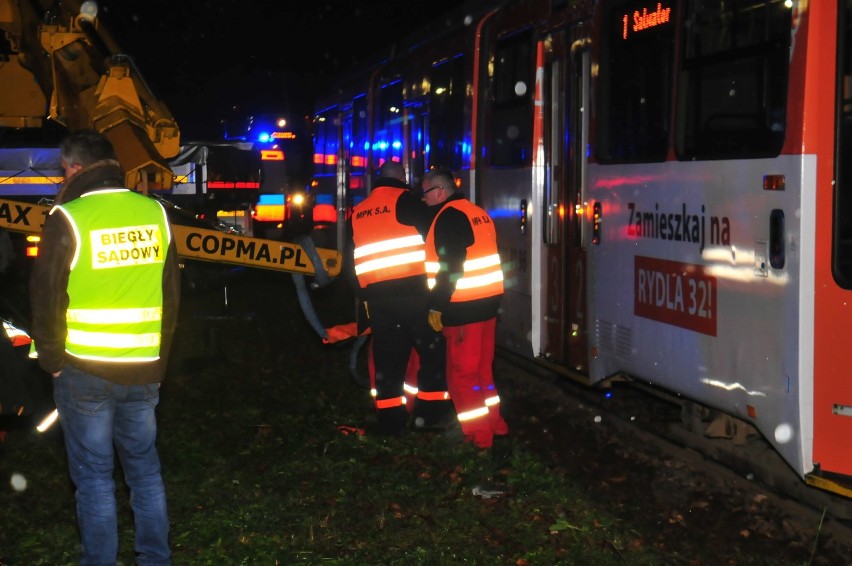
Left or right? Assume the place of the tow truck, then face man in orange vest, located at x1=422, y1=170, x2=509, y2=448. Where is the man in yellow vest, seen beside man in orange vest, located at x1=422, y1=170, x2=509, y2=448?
right

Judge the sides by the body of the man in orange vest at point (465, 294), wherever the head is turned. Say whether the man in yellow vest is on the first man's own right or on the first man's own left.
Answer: on the first man's own left

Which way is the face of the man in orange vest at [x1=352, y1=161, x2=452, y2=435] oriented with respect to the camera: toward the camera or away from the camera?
away from the camera

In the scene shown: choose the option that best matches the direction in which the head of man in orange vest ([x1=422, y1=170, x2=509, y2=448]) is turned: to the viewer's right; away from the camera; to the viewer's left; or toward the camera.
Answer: to the viewer's left
